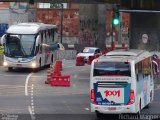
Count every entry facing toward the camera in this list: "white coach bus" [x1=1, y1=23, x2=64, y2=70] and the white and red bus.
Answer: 1

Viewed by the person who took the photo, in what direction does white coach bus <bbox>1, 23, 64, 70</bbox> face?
facing the viewer

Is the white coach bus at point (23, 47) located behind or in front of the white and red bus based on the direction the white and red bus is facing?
in front

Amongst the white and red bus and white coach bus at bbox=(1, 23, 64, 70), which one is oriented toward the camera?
the white coach bus

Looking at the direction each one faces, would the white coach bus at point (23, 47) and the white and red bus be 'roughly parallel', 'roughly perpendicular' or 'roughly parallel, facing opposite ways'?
roughly parallel, facing opposite ways

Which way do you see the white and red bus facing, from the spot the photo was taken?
facing away from the viewer

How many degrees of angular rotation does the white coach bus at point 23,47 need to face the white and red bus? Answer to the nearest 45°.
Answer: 0° — it already faces it
